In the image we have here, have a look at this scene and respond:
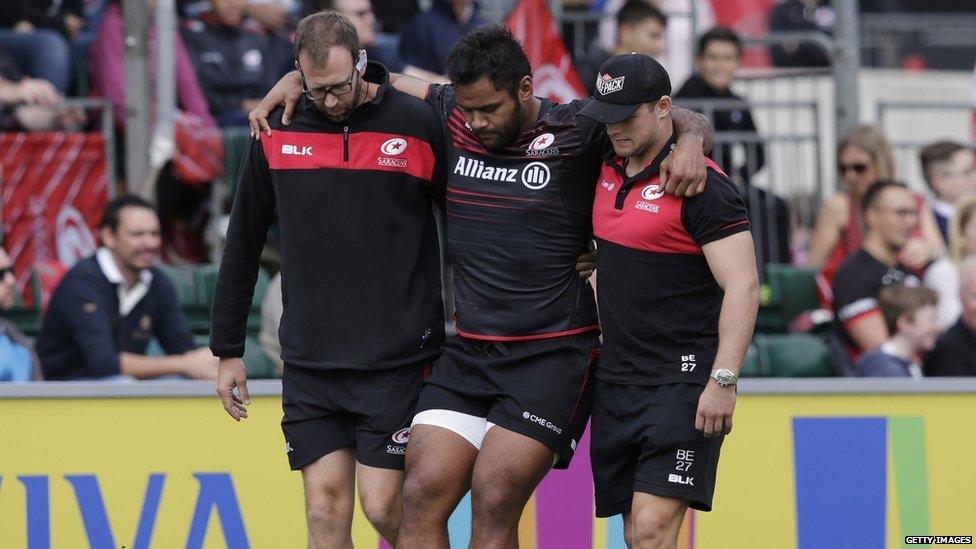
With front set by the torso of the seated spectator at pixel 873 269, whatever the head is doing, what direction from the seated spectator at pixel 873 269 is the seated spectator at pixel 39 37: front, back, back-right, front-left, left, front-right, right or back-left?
back-right

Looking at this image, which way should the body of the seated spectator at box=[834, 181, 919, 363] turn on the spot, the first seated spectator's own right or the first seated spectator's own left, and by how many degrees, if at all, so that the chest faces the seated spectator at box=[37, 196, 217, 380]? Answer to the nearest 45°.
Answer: approximately 90° to the first seated spectator's own right

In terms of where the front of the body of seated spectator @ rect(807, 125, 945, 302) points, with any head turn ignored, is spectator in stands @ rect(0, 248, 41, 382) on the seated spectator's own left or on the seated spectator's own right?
on the seated spectator's own right

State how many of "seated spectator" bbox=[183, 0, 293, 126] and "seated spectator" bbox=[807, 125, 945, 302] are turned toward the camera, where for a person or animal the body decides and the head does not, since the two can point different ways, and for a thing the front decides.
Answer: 2

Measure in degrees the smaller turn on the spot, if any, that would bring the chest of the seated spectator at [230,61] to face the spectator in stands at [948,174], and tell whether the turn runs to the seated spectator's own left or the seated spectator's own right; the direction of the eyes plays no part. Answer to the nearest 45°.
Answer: approximately 90° to the seated spectator's own left

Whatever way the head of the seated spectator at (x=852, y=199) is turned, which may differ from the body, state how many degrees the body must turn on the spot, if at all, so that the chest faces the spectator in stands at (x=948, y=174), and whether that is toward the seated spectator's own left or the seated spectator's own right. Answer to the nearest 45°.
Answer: approximately 135° to the seated spectator's own left

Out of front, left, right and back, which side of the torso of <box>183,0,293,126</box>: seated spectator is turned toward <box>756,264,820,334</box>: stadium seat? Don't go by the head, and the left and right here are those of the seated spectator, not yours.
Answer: left
